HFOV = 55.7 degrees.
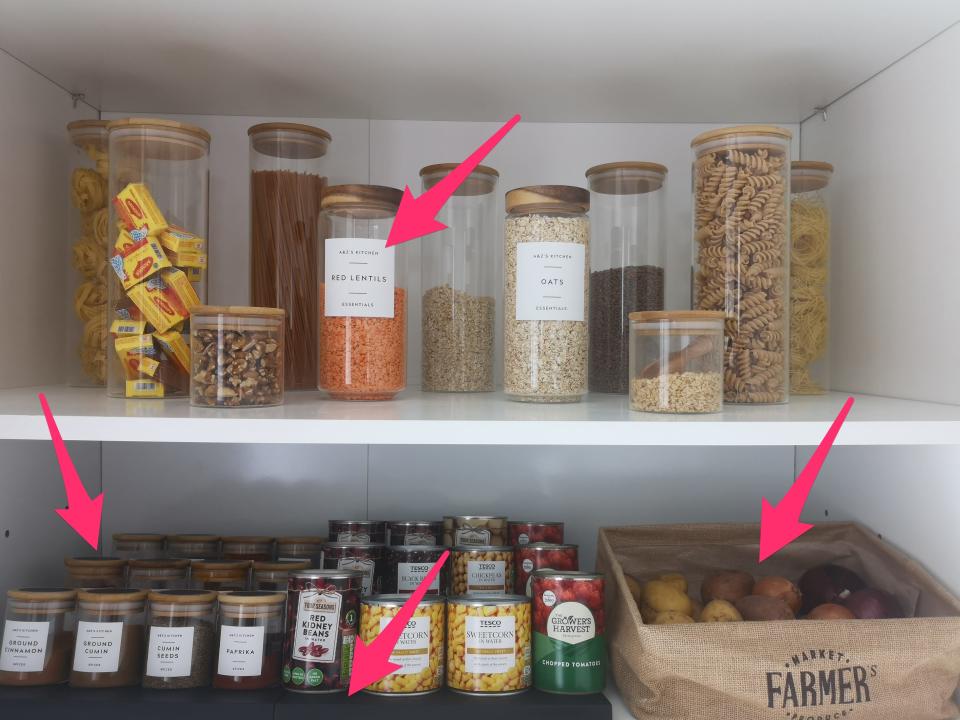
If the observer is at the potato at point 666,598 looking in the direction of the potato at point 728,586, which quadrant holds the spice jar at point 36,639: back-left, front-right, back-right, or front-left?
back-left

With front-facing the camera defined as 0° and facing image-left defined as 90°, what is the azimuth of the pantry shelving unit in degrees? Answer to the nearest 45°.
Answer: approximately 0°
